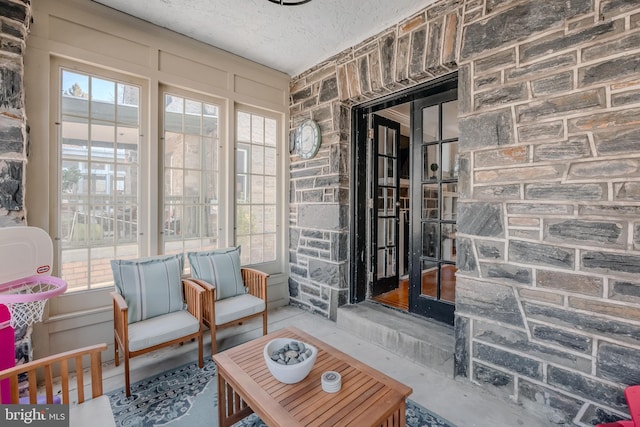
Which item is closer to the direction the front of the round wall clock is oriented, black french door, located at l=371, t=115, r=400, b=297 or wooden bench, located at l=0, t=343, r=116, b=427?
the wooden bench

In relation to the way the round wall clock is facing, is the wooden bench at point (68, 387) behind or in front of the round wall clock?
in front

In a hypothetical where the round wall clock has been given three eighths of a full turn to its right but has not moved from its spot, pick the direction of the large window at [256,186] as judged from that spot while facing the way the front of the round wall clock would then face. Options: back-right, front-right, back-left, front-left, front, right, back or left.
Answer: left

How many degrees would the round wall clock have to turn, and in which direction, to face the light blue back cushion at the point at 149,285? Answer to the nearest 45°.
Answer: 0° — it already faces it

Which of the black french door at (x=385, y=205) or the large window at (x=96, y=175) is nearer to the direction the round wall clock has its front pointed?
the large window

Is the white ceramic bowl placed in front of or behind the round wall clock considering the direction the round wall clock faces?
in front

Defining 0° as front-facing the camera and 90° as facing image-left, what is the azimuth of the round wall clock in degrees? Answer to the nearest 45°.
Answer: approximately 45°

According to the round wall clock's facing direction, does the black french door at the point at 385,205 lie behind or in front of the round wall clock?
behind

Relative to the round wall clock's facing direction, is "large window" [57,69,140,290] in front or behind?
in front

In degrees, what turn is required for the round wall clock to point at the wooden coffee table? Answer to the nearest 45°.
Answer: approximately 45° to its left

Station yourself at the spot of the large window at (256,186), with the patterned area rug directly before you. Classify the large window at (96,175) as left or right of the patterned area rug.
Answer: right

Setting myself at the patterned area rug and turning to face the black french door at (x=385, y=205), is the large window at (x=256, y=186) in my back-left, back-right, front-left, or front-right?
front-left
